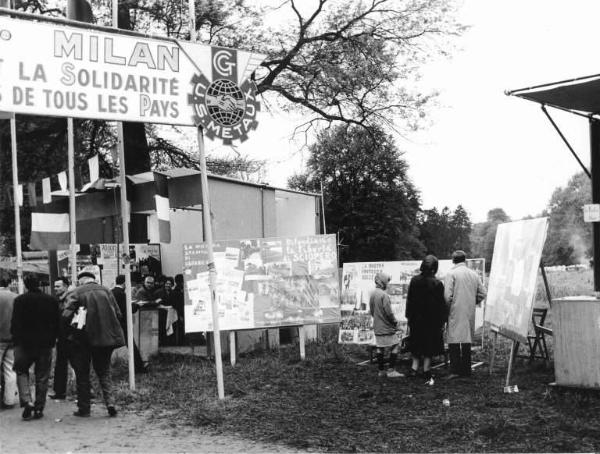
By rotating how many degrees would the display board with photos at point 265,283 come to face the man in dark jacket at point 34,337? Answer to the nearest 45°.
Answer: approximately 45° to its right

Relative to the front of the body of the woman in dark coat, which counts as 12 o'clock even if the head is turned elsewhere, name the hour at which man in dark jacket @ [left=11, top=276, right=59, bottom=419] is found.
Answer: The man in dark jacket is roughly at 8 o'clock from the woman in dark coat.

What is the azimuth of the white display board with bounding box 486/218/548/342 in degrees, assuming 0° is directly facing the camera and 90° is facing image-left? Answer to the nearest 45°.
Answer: approximately 45°

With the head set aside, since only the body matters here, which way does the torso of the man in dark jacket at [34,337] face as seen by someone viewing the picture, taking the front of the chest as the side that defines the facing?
away from the camera

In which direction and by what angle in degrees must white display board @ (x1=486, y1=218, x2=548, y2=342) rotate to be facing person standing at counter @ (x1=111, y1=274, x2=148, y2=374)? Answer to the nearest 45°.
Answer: approximately 45° to its right

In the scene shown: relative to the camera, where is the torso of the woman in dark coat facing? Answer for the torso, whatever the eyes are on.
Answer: away from the camera

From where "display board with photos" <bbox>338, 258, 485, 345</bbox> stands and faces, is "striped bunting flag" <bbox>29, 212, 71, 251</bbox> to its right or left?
on its right

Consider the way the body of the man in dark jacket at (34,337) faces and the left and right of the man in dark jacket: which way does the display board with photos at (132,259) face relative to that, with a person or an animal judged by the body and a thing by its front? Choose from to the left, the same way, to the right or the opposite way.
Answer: the opposite way

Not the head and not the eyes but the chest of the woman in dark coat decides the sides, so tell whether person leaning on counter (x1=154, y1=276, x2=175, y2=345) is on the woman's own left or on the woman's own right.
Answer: on the woman's own left

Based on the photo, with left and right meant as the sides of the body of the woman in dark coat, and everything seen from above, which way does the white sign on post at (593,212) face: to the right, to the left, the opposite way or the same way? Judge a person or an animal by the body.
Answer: the opposite way

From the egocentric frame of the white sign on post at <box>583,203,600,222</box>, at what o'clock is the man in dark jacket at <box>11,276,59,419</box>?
The man in dark jacket is roughly at 2 o'clock from the white sign on post.

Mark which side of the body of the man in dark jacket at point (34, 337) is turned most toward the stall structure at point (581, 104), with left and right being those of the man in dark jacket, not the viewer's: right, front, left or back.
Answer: right

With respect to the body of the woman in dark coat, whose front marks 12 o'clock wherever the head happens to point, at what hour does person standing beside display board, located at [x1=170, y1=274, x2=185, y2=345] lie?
The person standing beside display board is roughly at 10 o'clock from the woman in dark coat.

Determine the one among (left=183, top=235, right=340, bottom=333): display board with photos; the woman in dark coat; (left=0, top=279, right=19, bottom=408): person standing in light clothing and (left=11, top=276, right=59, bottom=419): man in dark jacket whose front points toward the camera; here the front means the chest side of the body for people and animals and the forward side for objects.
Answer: the display board with photos
